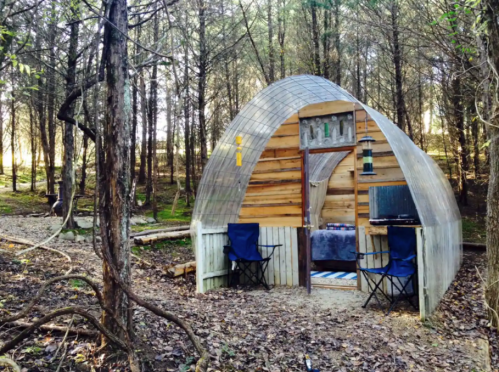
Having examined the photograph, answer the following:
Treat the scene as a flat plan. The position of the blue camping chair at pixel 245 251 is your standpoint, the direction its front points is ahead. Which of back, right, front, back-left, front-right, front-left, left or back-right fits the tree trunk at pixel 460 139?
left

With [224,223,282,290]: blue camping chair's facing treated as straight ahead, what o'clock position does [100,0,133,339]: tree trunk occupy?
The tree trunk is roughly at 2 o'clock from the blue camping chair.

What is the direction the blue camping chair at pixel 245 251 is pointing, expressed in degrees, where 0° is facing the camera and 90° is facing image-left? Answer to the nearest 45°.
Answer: approximately 315°

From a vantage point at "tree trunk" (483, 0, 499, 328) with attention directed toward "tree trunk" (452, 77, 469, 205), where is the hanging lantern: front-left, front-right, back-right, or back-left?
front-left

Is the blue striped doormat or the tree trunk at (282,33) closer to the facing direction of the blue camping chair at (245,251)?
the blue striped doormat

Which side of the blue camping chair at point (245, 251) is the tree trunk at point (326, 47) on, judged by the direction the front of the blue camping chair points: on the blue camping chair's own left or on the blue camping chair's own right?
on the blue camping chair's own left

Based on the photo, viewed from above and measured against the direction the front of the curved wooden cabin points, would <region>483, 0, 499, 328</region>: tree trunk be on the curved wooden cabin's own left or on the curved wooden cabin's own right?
on the curved wooden cabin's own left

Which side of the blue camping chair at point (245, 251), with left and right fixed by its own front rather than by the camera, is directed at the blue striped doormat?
left

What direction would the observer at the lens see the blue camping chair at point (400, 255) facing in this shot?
facing the viewer and to the left of the viewer

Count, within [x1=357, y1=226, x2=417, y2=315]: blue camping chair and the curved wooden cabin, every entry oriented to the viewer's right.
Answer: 0

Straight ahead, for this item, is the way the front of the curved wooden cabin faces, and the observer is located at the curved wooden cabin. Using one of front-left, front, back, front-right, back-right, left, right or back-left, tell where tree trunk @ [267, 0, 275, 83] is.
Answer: back-right

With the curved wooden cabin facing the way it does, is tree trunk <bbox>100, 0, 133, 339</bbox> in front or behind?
in front

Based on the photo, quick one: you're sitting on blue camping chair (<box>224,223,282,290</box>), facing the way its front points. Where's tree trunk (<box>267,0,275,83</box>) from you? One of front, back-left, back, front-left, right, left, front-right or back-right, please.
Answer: back-left
